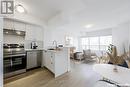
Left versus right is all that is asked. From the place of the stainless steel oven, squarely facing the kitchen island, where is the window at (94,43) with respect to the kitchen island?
left

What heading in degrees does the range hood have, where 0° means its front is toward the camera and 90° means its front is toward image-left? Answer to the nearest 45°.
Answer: approximately 315°

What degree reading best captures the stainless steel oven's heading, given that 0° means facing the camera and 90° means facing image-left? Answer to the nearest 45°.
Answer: approximately 315°

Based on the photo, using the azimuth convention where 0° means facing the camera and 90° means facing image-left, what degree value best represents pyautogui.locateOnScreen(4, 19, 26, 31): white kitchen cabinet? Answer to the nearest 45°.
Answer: approximately 315°

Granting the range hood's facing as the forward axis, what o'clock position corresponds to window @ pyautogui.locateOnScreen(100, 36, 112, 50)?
The window is roughly at 10 o'clock from the range hood.

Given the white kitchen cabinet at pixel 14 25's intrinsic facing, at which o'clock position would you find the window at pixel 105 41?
The window is roughly at 10 o'clock from the white kitchen cabinet.

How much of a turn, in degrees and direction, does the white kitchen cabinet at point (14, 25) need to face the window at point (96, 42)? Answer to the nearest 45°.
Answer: approximately 45° to its left
